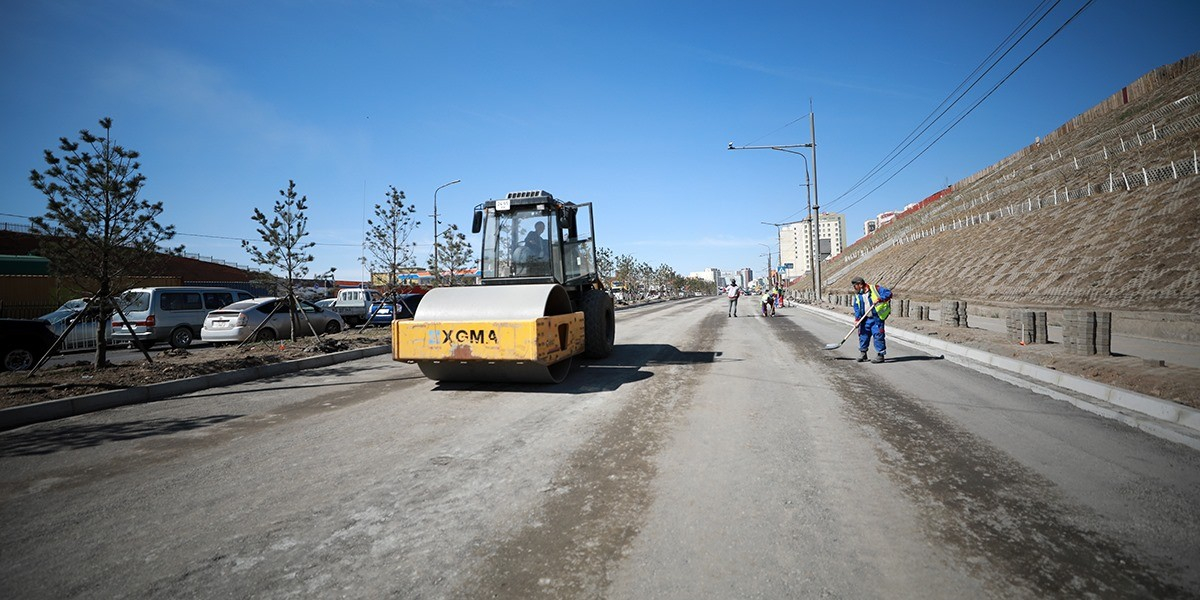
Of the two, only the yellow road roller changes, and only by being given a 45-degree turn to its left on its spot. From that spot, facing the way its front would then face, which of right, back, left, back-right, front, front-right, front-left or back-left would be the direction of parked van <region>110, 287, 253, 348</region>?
back-right

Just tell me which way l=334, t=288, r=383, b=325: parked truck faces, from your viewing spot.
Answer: facing away from the viewer and to the right of the viewer

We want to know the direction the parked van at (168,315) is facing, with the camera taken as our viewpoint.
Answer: facing away from the viewer and to the right of the viewer

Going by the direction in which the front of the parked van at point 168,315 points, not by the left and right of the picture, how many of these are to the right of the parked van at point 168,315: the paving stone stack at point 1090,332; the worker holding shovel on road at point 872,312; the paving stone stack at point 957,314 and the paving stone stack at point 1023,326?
4

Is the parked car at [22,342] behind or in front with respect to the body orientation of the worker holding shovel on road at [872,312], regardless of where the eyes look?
in front

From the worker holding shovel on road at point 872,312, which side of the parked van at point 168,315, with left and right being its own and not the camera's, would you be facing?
right

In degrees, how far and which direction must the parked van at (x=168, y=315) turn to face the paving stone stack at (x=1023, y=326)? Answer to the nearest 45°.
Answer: approximately 90° to its right

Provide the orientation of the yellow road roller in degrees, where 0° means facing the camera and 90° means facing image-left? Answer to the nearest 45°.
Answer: approximately 45°

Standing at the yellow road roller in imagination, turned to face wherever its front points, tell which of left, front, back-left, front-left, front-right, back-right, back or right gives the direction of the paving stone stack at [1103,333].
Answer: back-left

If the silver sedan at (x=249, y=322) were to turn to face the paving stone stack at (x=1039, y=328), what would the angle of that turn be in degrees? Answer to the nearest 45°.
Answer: approximately 90° to its right

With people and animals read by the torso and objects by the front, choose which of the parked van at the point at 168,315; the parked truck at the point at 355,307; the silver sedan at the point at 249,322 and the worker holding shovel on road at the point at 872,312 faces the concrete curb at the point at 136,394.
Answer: the worker holding shovel on road

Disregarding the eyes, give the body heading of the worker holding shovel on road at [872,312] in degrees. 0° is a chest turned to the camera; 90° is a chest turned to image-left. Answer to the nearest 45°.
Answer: approximately 45°
